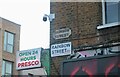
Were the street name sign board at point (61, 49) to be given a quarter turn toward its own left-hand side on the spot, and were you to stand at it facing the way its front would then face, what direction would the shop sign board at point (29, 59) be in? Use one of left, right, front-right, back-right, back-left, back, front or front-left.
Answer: back

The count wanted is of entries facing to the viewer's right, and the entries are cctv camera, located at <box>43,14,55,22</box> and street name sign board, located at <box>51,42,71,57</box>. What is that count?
0

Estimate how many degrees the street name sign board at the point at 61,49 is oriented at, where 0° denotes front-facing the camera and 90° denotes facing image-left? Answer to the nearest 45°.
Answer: approximately 0°
